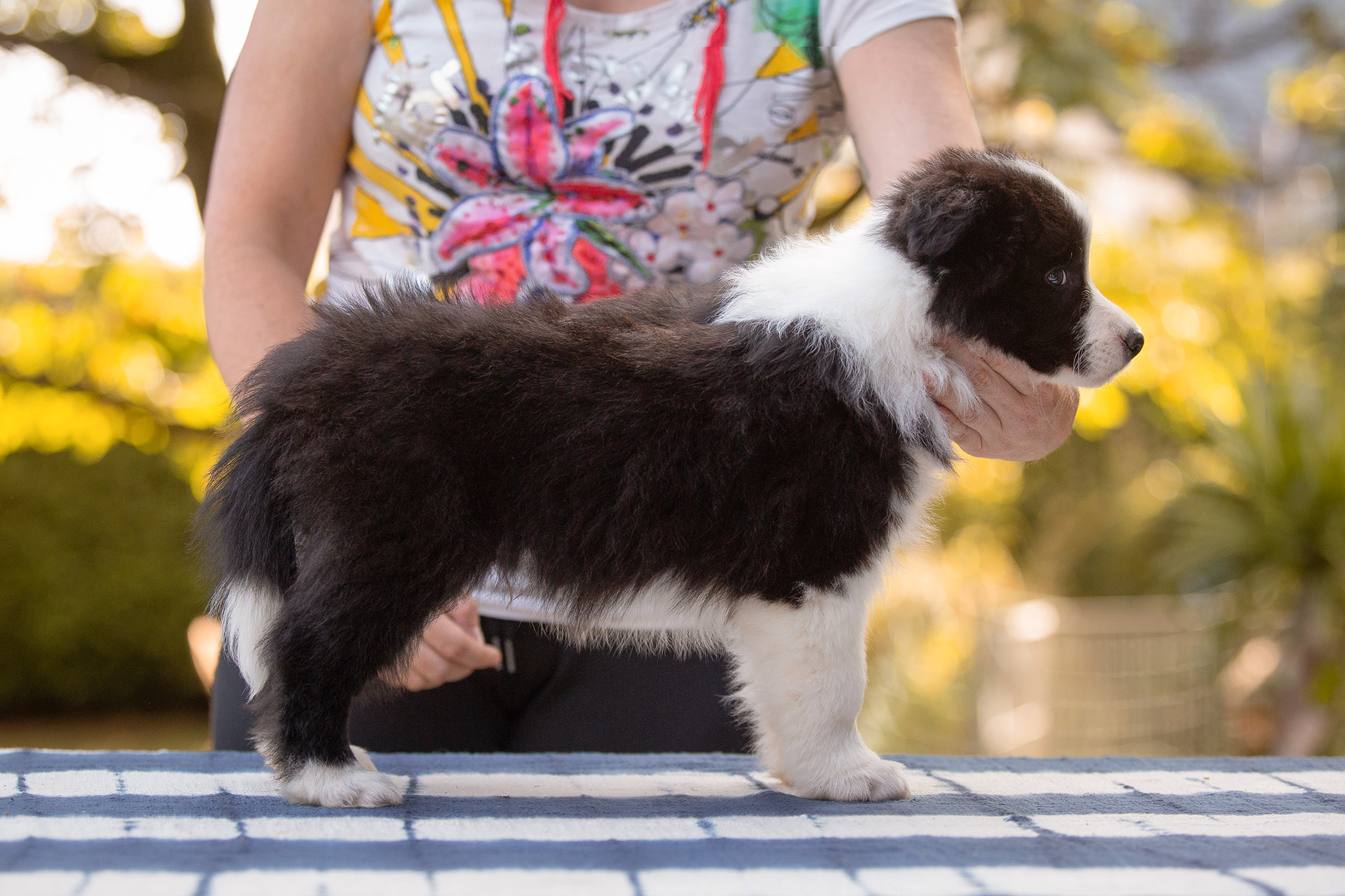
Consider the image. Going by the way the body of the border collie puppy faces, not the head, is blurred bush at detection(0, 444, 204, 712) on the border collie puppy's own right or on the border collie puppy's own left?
on the border collie puppy's own left

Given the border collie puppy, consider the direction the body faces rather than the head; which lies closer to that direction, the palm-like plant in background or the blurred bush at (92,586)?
the palm-like plant in background

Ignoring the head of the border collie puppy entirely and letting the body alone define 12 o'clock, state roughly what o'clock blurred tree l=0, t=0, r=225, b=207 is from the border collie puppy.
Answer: The blurred tree is roughly at 8 o'clock from the border collie puppy.

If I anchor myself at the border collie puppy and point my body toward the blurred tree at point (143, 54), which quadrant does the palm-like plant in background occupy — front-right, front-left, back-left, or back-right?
front-right

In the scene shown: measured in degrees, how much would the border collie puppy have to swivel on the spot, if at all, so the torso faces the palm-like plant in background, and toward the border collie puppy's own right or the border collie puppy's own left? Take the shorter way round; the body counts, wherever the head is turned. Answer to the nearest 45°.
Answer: approximately 45° to the border collie puppy's own left

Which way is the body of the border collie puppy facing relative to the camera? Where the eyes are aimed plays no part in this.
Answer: to the viewer's right
